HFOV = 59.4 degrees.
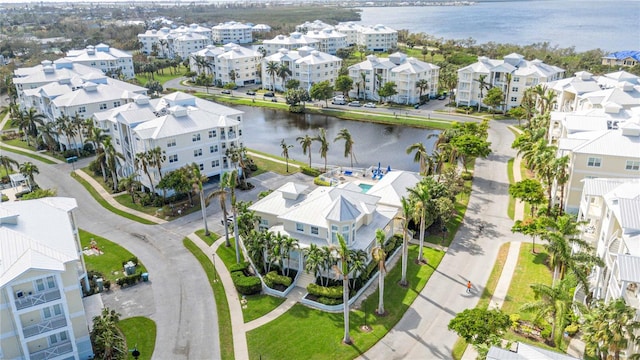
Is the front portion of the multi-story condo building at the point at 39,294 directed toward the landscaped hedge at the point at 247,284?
no

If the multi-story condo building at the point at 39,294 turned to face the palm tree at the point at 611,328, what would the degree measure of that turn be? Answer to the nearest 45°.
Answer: approximately 45° to its left

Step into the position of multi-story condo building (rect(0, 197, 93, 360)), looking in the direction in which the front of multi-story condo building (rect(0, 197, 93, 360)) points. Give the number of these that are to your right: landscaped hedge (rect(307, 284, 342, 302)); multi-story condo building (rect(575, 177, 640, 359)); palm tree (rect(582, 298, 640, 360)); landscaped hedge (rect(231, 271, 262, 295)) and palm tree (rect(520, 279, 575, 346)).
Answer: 0

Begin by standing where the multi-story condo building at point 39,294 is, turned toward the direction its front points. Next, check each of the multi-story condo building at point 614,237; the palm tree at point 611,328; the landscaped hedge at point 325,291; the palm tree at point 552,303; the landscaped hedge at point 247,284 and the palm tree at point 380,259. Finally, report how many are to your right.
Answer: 0

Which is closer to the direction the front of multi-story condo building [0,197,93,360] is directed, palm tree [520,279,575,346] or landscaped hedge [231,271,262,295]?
the palm tree

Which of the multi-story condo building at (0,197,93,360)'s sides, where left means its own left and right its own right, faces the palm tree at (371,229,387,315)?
left

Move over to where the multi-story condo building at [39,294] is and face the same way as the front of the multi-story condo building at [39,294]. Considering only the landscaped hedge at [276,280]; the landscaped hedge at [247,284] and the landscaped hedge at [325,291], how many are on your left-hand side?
3

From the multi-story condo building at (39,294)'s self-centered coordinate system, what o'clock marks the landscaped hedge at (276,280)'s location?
The landscaped hedge is roughly at 9 o'clock from the multi-story condo building.

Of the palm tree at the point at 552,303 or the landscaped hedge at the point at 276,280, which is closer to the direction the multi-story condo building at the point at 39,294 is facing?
the palm tree

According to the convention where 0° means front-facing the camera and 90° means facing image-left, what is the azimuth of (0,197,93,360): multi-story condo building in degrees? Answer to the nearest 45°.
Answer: approximately 0°

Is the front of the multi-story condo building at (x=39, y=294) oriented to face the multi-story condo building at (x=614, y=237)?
no

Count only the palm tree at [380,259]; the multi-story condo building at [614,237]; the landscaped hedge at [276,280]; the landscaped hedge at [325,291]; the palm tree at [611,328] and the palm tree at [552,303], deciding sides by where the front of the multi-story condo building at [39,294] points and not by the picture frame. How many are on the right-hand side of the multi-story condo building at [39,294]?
0

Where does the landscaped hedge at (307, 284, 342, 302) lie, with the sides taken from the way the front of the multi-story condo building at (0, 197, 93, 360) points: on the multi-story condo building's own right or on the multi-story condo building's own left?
on the multi-story condo building's own left

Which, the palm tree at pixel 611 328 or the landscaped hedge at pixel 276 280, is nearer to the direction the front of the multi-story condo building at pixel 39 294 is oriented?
the palm tree
